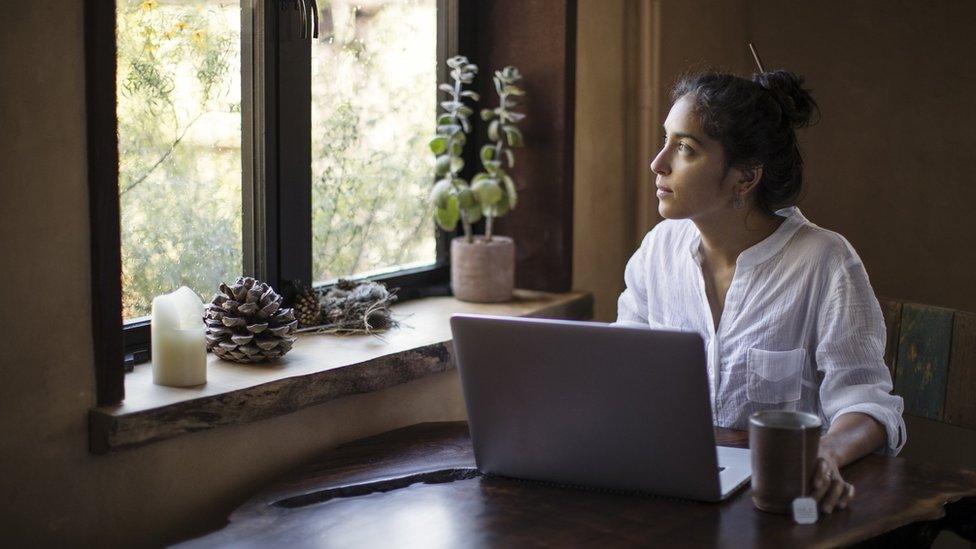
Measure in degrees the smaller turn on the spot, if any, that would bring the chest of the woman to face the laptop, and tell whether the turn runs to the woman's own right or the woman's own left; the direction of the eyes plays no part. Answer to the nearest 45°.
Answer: approximately 45° to the woman's own left

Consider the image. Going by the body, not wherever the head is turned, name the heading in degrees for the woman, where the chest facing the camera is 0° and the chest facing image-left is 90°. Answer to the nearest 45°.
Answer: approximately 45°

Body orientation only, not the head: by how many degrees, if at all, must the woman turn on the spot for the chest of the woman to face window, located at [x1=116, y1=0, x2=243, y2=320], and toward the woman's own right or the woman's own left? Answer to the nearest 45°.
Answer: approximately 45° to the woman's own right

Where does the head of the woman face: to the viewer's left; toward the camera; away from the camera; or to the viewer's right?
to the viewer's left

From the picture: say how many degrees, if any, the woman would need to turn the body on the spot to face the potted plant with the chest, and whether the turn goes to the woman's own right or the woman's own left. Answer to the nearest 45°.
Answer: approximately 90° to the woman's own right

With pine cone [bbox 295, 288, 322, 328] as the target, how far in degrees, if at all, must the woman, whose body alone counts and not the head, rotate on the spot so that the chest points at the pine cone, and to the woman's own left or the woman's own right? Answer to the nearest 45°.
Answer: approximately 45° to the woman's own right

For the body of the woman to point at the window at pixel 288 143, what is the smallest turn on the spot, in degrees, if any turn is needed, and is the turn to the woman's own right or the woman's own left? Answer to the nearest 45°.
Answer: approximately 45° to the woman's own right
